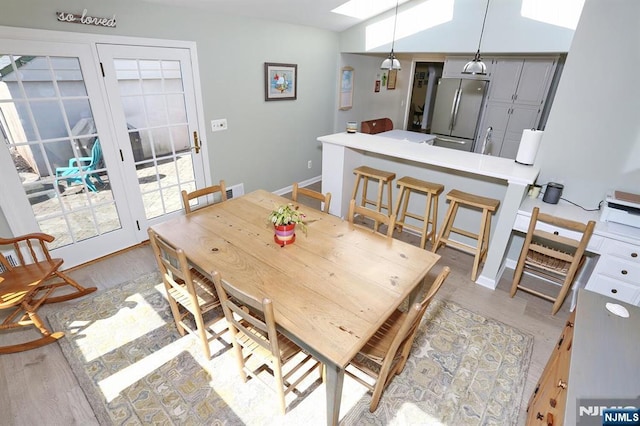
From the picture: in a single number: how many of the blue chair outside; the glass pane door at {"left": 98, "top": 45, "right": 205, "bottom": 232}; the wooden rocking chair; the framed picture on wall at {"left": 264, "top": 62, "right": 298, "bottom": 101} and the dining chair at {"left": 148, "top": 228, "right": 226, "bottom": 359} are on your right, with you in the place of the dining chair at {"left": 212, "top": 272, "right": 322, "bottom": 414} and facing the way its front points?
0

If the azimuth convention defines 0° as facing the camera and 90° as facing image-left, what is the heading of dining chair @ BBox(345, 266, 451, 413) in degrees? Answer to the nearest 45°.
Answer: approximately 135°

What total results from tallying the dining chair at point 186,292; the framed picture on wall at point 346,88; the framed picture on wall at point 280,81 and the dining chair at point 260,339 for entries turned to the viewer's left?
0

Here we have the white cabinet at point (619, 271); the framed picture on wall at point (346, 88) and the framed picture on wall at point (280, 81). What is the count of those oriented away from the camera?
0

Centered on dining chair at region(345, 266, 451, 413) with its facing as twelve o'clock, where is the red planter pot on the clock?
The red planter pot is roughly at 11 o'clock from the dining chair.

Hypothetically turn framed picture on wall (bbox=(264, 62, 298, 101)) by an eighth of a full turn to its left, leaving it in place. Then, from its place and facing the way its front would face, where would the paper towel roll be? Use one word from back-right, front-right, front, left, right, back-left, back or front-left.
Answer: front-right

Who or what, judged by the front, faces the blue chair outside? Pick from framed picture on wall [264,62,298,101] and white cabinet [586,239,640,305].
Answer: the white cabinet

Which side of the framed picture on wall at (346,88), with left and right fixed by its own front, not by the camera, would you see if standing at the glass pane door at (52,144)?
right

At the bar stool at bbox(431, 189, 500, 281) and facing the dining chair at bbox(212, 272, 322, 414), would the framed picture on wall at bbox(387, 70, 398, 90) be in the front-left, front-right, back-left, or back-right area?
back-right

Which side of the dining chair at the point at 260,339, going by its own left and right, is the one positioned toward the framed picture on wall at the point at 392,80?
front

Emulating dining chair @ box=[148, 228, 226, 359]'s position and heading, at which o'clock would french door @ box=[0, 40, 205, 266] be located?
The french door is roughly at 10 o'clock from the dining chair.

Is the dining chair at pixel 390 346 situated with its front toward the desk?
no

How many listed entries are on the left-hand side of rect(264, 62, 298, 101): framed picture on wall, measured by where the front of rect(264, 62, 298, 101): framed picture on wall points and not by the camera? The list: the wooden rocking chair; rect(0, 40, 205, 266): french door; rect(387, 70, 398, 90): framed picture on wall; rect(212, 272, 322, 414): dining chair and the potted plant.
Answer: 1

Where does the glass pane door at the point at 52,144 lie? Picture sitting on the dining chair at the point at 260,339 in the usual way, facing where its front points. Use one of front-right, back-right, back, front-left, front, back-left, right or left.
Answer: left

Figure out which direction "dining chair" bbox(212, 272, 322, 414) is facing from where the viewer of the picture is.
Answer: facing away from the viewer and to the right of the viewer

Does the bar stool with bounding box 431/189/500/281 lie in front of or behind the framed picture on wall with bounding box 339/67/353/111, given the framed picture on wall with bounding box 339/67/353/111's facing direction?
in front

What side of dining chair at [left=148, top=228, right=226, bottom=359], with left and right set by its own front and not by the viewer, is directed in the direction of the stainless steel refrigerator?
front

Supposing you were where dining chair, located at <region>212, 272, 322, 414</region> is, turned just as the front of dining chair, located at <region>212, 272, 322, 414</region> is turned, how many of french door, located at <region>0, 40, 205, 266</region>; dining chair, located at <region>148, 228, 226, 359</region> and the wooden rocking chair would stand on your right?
0
